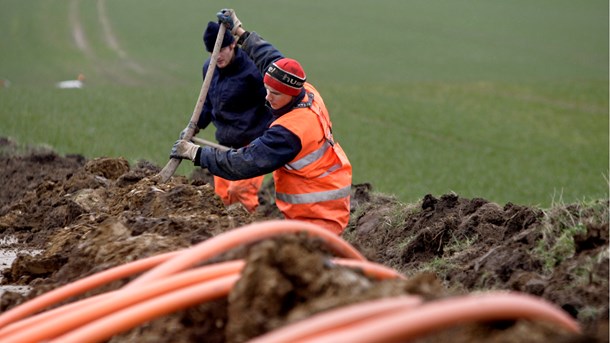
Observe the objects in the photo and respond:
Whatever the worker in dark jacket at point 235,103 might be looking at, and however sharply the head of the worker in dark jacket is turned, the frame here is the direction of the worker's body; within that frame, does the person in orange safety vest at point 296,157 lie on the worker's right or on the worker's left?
on the worker's left

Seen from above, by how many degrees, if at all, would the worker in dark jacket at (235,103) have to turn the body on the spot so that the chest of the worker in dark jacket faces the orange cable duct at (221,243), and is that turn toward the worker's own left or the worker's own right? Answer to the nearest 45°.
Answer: approximately 45° to the worker's own left

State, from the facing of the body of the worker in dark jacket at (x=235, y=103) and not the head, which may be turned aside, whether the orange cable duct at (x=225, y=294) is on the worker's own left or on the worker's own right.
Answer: on the worker's own left

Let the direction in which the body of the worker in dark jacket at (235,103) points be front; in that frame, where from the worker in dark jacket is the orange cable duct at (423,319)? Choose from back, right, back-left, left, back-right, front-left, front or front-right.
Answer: front-left

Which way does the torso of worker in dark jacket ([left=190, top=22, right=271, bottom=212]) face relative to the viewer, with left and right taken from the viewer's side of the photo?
facing the viewer and to the left of the viewer
